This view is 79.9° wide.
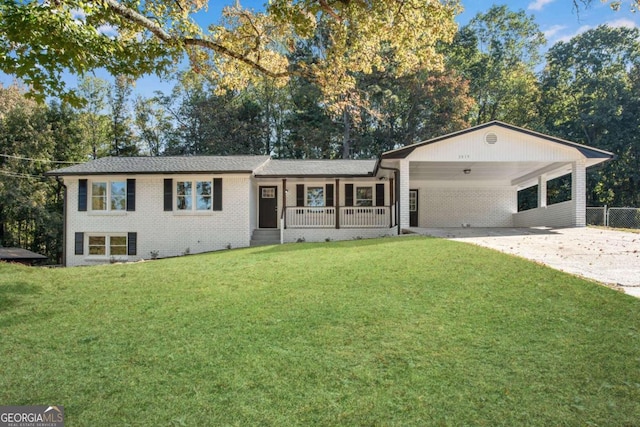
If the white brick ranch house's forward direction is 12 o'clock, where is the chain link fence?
The chain link fence is roughly at 9 o'clock from the white brick ranch house.

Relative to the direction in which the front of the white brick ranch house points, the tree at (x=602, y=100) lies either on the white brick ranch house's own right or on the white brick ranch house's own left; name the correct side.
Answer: on the white brick ranch house's own left

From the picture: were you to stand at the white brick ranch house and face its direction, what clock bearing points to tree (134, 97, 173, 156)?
The tree is roughly at 5 o'clock from the white brick ranch house.

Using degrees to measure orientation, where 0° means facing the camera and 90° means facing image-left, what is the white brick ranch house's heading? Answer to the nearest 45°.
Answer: approximately 0°

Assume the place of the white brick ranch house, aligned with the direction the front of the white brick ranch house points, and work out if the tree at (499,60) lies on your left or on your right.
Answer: on your left

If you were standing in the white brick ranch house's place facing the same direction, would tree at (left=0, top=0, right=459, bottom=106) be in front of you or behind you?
in front

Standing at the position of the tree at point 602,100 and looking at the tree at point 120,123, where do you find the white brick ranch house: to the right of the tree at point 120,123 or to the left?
left

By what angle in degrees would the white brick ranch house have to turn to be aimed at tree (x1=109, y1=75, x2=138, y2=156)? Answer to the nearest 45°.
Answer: approximately 135° to its right
